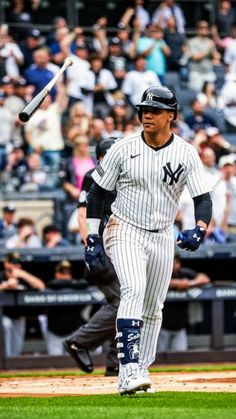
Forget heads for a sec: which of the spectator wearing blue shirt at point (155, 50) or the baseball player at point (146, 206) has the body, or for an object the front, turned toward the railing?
the spectator wearing blue shirt

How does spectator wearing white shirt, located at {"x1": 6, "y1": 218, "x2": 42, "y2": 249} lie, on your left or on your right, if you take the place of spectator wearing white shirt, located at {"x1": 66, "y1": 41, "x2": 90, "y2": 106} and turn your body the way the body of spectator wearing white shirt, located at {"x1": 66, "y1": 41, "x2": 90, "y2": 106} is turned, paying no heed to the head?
on your right

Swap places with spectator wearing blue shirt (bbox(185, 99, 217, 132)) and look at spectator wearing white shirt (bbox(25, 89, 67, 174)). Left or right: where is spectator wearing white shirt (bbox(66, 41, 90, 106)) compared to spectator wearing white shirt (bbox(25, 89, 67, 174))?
right

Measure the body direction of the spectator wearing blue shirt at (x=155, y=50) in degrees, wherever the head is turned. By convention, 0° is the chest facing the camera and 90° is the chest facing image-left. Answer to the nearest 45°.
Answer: approximately 0°
